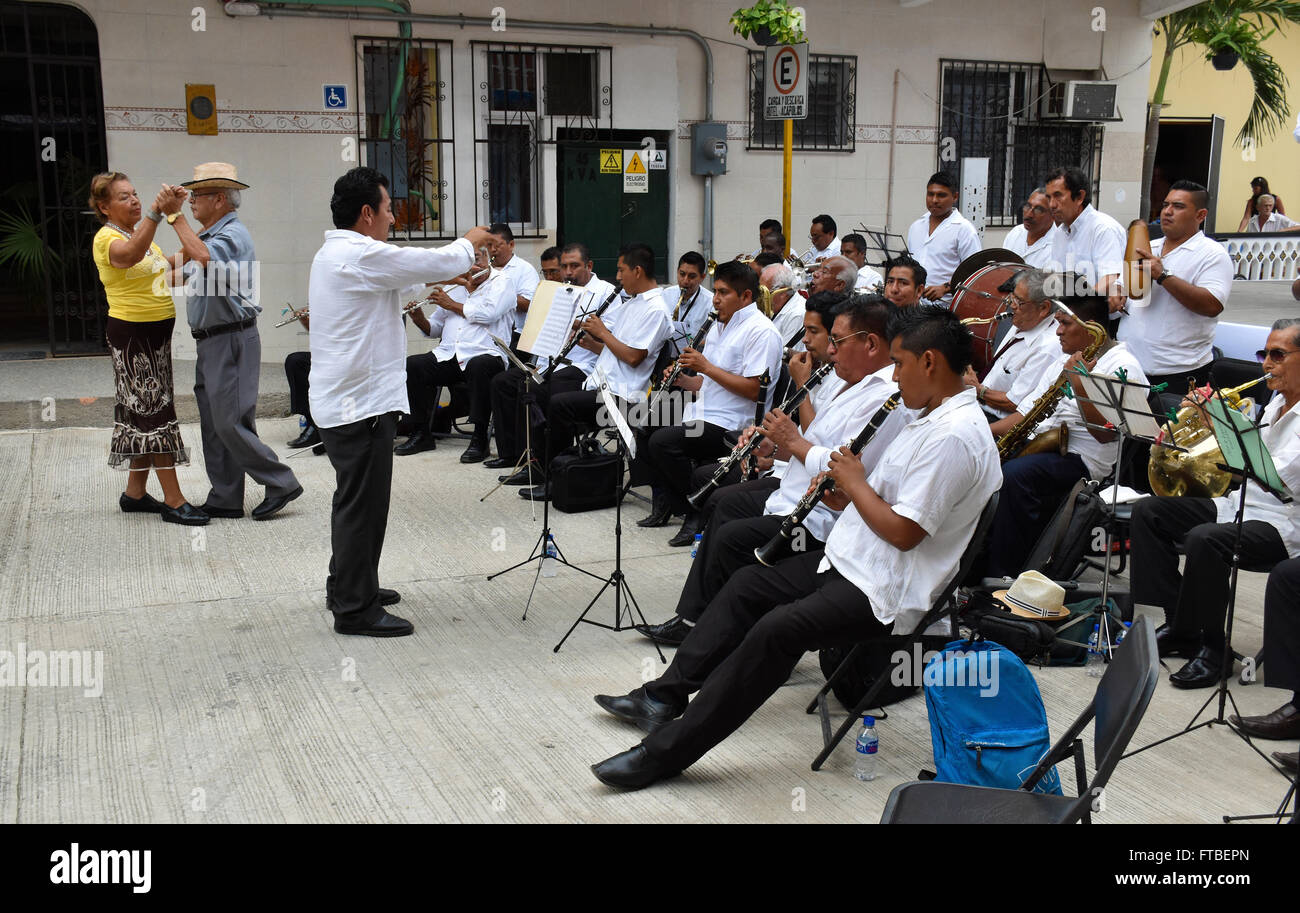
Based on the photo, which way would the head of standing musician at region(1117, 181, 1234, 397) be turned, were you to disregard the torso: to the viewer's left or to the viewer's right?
to the viewer's left

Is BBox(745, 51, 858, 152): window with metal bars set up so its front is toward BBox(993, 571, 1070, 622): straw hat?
yes

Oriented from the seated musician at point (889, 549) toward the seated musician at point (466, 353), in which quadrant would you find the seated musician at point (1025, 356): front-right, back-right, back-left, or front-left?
front-right

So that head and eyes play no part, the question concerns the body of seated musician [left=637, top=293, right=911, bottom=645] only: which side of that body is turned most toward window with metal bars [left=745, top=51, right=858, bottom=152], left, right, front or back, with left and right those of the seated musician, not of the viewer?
right

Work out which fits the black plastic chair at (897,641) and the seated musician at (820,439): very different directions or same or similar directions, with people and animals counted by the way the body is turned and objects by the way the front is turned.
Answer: same or similar directions

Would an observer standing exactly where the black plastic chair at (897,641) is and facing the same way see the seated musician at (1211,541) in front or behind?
behind

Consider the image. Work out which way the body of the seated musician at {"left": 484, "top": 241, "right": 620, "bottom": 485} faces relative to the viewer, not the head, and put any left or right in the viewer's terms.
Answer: facing the viewer and to the left of the viewer

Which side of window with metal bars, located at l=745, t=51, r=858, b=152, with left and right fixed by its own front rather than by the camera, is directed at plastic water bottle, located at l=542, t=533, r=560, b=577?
front

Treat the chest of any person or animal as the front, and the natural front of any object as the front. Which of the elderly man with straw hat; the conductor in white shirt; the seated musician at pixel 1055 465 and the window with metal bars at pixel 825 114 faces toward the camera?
the window with metal bars

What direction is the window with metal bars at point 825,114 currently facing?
toward the camera

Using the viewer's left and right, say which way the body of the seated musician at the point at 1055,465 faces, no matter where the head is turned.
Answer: facing to the left of the viewer

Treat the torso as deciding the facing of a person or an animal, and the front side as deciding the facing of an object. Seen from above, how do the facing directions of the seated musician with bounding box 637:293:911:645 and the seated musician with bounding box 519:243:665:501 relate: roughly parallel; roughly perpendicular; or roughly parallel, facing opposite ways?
roughly parallel

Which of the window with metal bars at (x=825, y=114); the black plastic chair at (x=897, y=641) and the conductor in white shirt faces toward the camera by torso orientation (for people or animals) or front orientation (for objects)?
the window with metal bars

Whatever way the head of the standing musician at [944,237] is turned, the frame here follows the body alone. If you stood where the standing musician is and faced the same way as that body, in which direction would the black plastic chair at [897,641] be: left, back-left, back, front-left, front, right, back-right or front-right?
front-left

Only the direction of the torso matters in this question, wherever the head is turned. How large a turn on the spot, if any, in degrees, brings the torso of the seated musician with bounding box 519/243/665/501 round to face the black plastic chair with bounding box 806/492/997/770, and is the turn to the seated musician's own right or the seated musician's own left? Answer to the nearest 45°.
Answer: approximately 90° to the seated musician's own left

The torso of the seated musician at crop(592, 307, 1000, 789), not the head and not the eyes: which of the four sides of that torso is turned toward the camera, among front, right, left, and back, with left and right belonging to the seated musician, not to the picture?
left

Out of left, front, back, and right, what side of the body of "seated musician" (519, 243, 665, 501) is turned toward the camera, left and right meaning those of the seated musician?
left

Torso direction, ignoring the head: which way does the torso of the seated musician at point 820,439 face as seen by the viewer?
to the viewer's left

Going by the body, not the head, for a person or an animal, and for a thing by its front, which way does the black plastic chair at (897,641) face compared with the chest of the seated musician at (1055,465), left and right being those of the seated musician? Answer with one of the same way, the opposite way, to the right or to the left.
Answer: the same way
